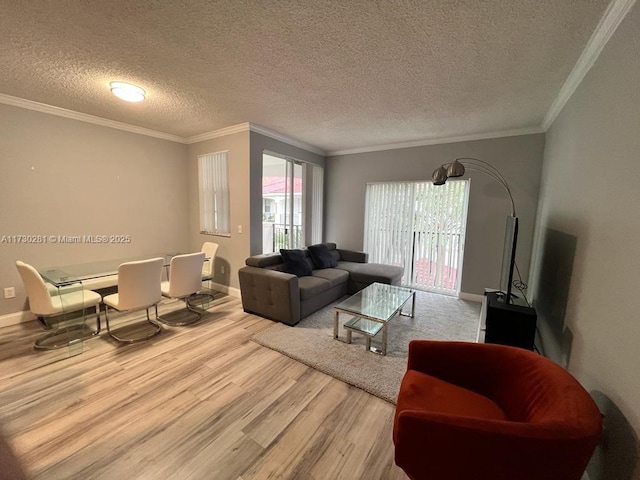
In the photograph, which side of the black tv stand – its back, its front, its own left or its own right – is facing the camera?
left

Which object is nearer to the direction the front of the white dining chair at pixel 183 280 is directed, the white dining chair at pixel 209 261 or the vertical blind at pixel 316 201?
the white dining chair

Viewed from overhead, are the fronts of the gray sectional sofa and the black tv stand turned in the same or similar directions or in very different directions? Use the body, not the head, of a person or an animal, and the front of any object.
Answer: very different directions

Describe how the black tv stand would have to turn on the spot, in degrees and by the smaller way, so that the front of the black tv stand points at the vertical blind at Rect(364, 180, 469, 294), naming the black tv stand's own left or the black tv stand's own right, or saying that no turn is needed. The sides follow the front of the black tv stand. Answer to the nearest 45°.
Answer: approximately 45° to the black tv stand's own right

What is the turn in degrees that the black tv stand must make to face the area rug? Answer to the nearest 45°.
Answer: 0° — it already faces it

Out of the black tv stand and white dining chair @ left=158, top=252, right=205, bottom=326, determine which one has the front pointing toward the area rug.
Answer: the black tv stand

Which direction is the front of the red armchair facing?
to the viewer's left

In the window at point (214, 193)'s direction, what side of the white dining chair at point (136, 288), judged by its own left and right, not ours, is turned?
right

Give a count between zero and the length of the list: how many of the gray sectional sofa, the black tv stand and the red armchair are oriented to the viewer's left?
2

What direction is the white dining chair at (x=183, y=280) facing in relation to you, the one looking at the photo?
facing away from the viewer and to the left of the viewer

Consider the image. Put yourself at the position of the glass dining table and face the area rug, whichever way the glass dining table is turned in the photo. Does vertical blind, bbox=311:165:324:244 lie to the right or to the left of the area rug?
left

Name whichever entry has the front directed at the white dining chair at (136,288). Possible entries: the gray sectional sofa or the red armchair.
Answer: the red armchair

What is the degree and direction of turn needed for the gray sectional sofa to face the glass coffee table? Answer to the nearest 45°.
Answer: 0° — it already faces it

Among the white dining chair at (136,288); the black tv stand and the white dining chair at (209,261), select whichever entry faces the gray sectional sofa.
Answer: the black tv stand

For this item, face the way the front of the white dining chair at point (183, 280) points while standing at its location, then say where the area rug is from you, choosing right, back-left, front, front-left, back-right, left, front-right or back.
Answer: back
